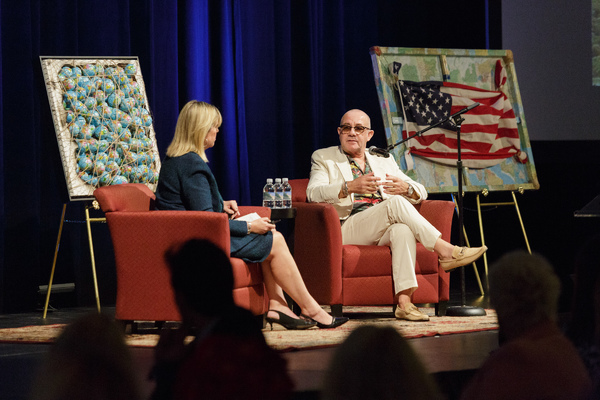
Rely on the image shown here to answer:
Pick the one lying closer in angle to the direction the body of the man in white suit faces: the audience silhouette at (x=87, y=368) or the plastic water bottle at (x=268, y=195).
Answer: the audience silhouette

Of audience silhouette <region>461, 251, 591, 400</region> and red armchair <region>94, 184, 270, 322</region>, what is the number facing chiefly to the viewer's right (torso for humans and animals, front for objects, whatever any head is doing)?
1

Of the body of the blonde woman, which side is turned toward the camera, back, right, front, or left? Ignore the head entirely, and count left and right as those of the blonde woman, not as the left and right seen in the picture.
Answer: right

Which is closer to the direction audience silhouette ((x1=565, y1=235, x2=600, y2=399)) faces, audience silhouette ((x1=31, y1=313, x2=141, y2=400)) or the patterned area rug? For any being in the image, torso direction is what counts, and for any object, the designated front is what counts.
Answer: the patterned area rug

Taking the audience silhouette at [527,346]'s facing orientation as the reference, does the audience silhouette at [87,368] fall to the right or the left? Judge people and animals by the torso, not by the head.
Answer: on their left

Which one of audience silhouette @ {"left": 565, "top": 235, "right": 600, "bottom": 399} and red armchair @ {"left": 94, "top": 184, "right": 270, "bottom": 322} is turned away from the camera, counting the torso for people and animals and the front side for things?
the audience silhouette

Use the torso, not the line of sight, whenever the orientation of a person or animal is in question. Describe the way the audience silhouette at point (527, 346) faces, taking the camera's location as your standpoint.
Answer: facing away from the viewer

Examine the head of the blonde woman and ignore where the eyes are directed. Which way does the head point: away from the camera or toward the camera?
away from the camera

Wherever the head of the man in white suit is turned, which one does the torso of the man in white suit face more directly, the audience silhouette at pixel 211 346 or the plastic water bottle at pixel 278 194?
the audience silhouette

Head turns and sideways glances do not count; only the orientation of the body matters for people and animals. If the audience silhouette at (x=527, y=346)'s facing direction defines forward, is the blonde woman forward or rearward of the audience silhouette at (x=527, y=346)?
forward

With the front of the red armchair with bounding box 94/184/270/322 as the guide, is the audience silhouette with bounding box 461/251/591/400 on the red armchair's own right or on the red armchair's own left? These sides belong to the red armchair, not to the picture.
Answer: on the red armchair's own right

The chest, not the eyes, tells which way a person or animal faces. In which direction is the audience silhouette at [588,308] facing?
away from the camera

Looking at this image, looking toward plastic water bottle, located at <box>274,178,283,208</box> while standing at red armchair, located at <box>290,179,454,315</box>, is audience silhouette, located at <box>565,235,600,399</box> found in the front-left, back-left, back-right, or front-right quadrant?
back-left

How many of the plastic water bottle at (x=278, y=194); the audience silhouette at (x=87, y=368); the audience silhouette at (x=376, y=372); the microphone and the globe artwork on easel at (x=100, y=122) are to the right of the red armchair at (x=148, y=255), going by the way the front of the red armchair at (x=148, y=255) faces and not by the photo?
2

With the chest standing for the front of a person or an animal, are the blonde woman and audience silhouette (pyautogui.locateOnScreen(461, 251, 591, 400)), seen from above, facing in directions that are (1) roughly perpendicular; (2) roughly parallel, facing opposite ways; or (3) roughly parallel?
roughly perpendicular

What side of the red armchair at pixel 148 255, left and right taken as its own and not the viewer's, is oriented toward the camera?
right
